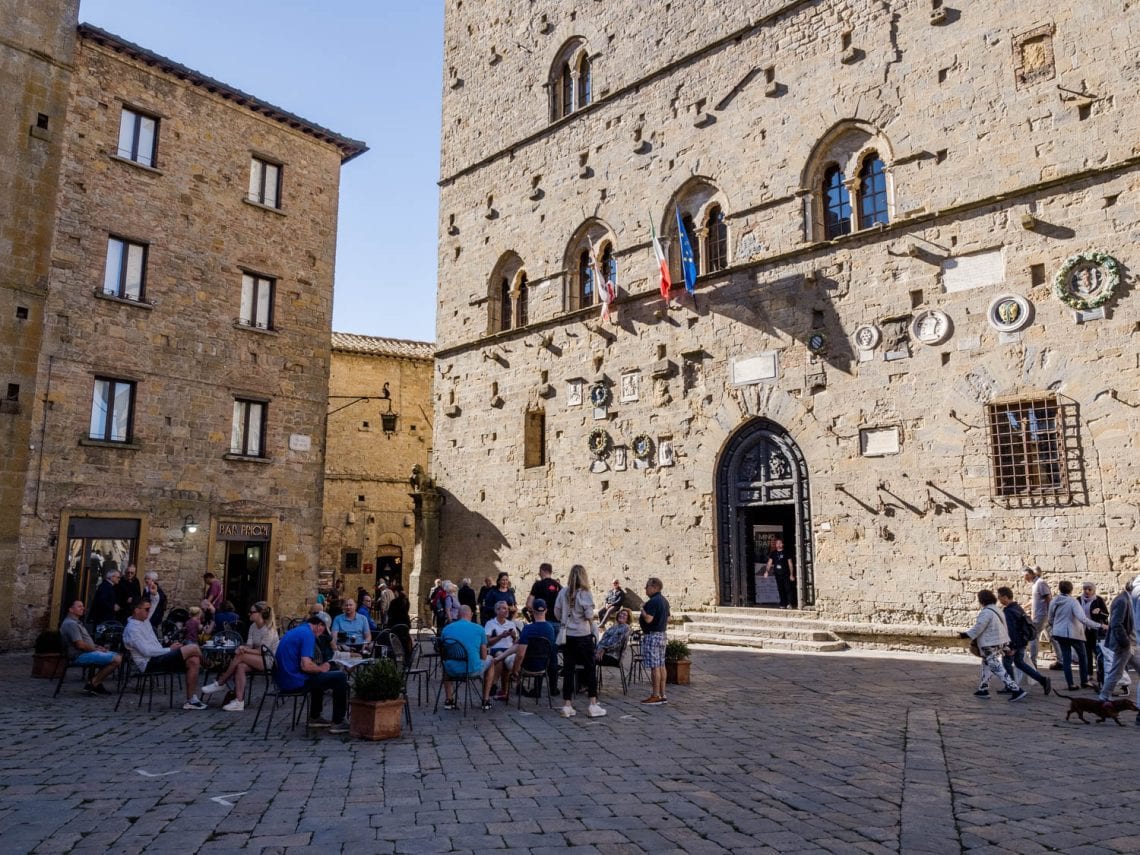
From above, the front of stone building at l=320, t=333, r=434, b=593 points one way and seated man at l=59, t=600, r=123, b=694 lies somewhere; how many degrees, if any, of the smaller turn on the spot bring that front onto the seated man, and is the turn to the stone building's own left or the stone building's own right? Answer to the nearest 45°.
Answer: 0° — it already faces them

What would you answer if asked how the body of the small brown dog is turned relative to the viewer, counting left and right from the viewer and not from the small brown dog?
facing to the right of the viewer

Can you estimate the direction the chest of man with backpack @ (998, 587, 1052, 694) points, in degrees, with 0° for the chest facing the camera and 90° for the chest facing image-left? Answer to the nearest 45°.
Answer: approximately 90°

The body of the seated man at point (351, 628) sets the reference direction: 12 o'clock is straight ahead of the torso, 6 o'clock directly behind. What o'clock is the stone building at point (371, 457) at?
The stone building is roughly at 6 o'clock from the seated man.

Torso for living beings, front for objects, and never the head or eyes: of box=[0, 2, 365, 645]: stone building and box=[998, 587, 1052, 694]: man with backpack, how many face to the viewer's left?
1

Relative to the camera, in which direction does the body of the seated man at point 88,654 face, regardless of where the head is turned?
to the viewer's right

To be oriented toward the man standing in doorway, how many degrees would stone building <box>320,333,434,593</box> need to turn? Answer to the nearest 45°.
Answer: approximately 45° to its left

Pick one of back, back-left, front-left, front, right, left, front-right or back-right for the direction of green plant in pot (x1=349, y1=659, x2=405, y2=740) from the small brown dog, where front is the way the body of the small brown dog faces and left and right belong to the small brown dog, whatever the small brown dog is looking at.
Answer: back-right

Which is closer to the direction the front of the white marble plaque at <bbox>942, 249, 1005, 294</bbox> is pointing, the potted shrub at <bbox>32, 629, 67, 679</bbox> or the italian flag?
the potted shrub

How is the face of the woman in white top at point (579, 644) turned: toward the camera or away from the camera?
away from the camera

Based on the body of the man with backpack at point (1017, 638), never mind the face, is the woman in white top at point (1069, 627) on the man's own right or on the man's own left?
on the man's own right
